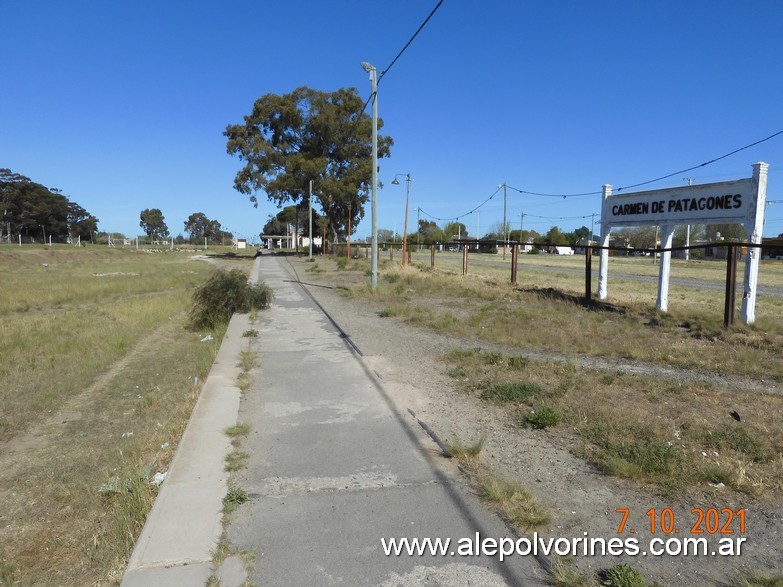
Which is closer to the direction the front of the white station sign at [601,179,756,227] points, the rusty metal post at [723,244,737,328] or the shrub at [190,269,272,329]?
the shrub

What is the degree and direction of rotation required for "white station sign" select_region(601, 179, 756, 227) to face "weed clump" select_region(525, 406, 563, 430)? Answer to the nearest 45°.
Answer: approximately 45° to its left

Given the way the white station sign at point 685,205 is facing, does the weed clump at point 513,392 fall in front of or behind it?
in front

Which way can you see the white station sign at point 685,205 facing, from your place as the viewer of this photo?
facing the viewer and to the left of the viewer

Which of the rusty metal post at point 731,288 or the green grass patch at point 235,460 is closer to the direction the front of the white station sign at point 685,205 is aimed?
the green grass patch

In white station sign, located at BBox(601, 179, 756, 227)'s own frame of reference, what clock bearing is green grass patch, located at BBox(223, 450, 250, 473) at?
The green grass patch is roughly at 11 o'clock from the white station sign.

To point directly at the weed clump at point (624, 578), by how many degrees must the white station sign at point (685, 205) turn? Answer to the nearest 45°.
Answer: approximately 45° to its left

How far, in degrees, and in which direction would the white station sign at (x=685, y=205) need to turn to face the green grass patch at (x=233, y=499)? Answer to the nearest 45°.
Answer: approximately 45° to its left

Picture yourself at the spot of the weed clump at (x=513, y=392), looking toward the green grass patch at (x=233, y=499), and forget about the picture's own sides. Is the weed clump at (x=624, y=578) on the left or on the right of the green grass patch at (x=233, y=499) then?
left

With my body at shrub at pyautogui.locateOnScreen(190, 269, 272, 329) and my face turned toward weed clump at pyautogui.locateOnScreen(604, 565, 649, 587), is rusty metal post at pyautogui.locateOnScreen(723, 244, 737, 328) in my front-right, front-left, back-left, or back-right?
front-left

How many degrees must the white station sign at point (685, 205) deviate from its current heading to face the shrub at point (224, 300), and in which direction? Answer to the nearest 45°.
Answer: approximately 45° to its right
